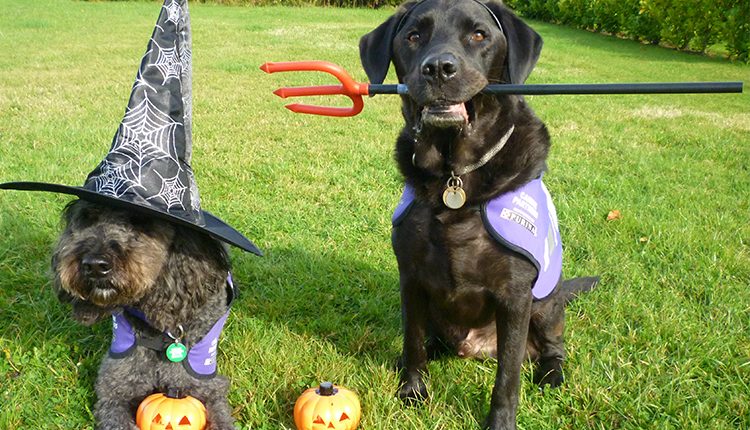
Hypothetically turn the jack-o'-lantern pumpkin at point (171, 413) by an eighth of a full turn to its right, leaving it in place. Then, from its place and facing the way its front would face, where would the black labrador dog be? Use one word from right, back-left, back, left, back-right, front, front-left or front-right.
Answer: back-left

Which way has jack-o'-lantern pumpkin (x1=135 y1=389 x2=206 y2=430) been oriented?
toward the camera

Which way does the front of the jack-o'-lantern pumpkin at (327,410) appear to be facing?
toward the camera

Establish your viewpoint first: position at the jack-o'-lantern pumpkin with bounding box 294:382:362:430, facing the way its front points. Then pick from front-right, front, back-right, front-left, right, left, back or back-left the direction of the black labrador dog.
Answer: back-left

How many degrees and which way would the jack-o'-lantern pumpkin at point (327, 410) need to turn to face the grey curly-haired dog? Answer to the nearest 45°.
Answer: approximately 135° to its right

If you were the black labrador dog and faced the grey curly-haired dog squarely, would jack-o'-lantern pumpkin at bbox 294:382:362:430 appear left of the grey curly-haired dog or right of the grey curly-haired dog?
left

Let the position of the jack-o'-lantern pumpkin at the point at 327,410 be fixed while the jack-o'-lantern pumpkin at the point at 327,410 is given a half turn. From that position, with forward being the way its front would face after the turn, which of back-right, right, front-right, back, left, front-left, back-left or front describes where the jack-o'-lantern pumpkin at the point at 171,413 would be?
left
